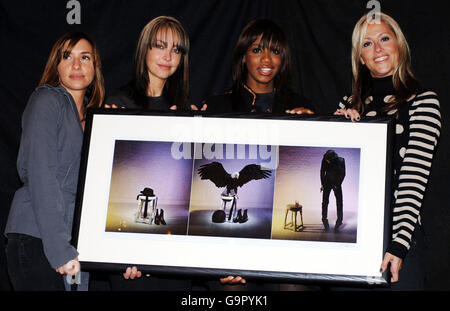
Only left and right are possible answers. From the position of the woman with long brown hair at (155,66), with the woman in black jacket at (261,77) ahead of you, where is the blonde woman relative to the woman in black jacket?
right

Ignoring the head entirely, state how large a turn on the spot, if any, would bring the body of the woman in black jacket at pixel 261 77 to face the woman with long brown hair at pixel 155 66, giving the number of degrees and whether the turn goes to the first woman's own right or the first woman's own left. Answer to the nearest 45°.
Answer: approximately 90° to the first woman's own right

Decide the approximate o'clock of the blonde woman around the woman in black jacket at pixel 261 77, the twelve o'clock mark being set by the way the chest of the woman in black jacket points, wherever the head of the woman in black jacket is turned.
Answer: The blonde woman is roughly at 10 o'clock from the woman in black jacket.

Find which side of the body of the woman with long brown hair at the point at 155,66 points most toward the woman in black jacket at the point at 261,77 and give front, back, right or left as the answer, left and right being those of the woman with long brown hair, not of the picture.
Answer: left

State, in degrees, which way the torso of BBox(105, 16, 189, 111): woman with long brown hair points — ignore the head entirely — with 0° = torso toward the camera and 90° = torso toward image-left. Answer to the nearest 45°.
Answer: approximately 0°

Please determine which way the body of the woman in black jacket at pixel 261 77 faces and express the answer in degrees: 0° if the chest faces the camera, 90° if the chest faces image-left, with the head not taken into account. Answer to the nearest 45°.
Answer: approximately 0°

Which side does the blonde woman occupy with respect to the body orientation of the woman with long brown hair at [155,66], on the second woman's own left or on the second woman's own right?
on the second woman's own left
